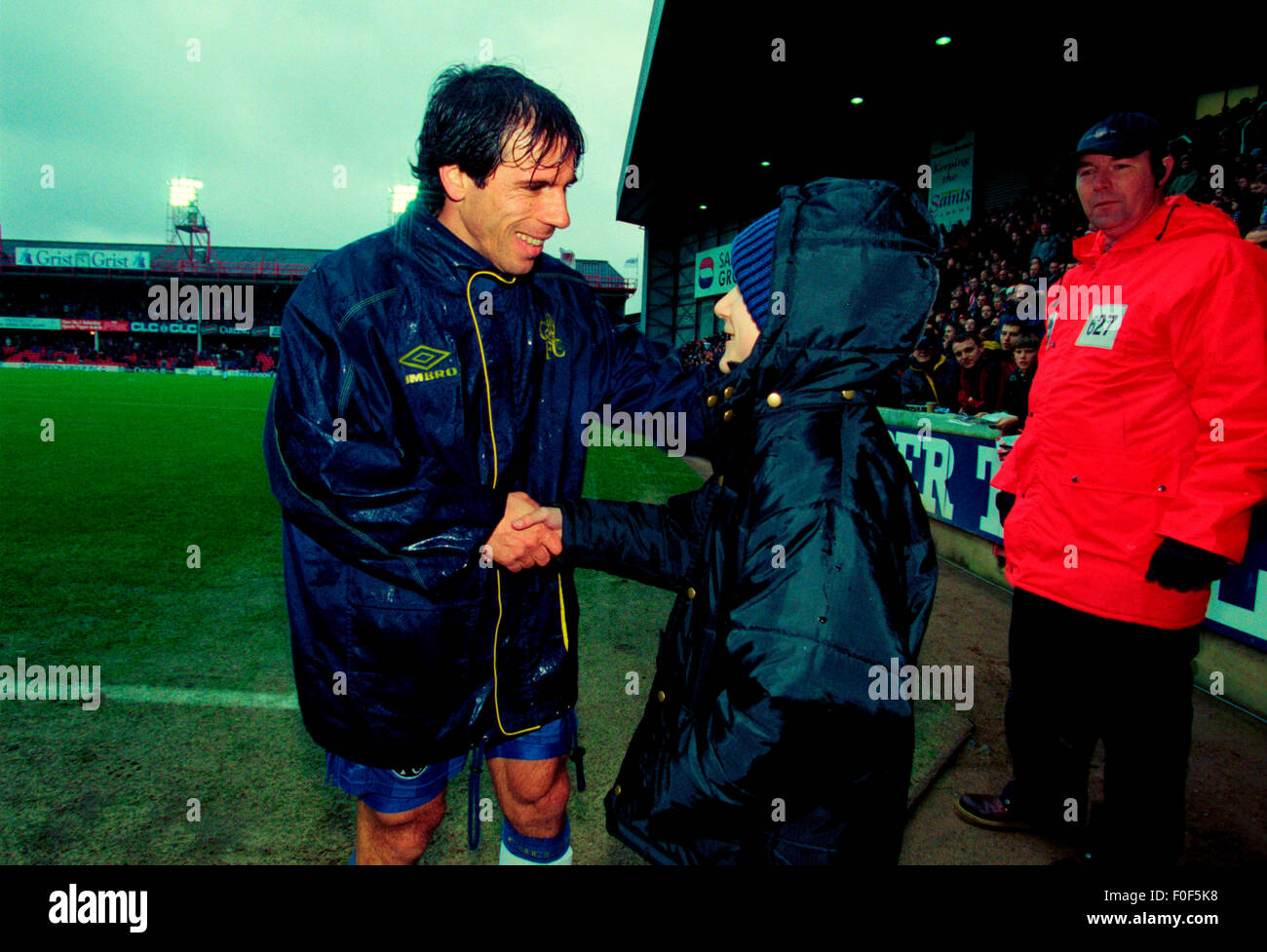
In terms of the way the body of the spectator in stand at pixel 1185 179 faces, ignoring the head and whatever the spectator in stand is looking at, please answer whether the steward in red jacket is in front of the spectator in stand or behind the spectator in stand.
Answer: in front

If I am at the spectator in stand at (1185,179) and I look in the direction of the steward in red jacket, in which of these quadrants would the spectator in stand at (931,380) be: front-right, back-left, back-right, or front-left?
front-right

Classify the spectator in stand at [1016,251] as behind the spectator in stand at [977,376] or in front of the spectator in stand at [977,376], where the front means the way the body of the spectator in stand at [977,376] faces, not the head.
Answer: behind

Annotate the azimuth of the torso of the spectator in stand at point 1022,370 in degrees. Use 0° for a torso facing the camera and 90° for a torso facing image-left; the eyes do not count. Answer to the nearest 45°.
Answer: approximately 45°

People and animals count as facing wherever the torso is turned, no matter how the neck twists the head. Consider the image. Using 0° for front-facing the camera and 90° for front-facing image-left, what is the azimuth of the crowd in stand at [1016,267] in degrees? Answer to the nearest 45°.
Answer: approximately 45°

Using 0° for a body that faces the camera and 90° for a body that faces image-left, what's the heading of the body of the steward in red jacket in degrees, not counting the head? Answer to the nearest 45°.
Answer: approximately 45°

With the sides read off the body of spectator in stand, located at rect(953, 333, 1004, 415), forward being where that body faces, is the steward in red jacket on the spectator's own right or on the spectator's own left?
on the spectator's own left

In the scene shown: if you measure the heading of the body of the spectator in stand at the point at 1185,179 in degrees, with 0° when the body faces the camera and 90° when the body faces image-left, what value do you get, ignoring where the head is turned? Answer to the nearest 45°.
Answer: approximately 45°

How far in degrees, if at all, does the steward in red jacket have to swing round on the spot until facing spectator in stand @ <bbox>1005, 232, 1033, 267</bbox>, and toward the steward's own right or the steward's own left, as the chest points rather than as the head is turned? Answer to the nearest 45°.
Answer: approximately 135° to the steward's own right
